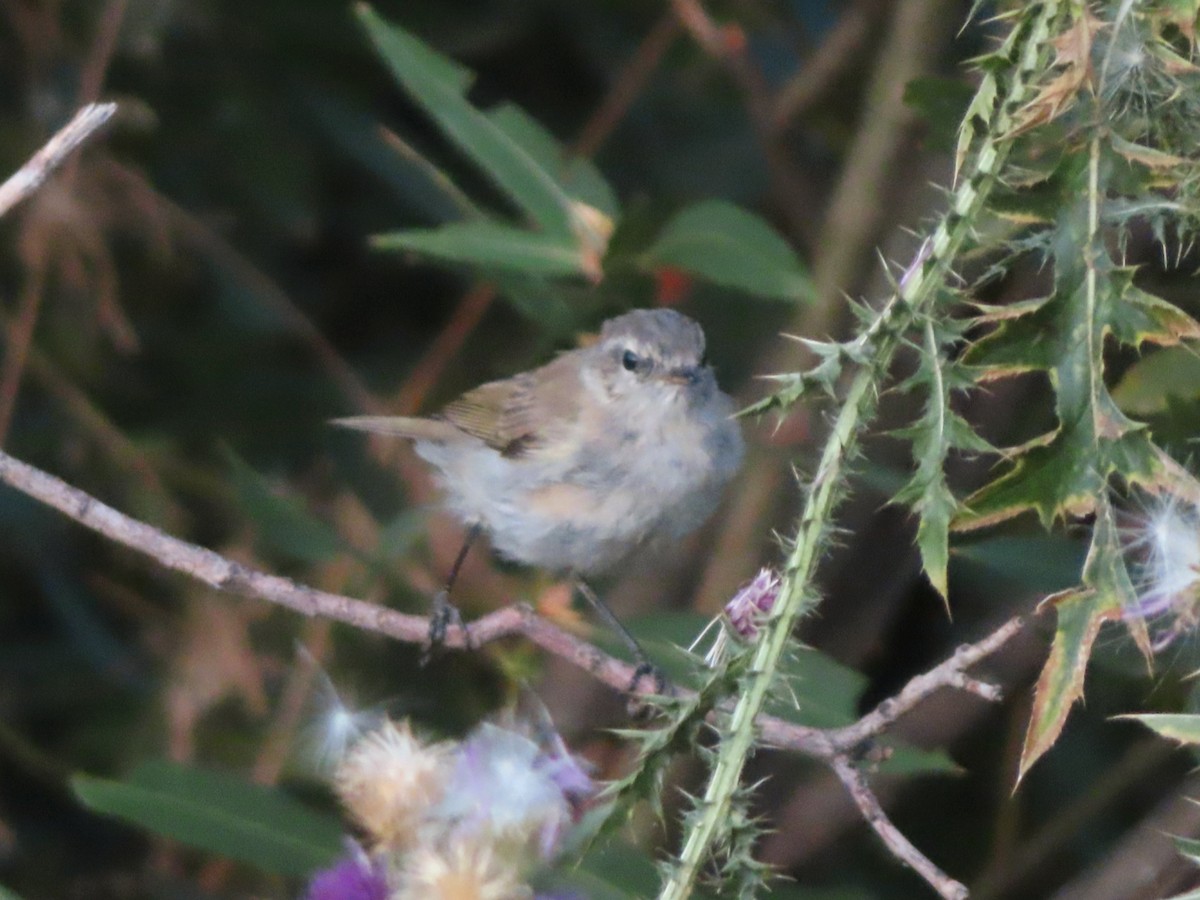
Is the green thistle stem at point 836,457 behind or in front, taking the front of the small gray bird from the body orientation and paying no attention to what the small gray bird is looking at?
in front

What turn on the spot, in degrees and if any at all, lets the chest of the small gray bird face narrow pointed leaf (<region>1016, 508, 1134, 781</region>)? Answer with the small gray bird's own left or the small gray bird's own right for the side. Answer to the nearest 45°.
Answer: approximately 45° to the small gray bird's own left

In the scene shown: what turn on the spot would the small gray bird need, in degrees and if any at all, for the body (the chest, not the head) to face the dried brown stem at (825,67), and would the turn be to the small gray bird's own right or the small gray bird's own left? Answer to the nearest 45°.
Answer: approximately 90° to the small gray bird's own left

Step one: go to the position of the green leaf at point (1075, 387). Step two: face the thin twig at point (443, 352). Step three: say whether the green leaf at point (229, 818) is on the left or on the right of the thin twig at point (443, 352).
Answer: left

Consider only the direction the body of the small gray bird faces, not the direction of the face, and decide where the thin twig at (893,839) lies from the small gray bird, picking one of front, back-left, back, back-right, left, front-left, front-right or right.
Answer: front-left

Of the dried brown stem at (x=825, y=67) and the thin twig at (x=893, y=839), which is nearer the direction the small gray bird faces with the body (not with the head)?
the thin twig

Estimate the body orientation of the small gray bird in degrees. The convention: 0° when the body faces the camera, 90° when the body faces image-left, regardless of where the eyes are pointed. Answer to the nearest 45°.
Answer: approximately 315°

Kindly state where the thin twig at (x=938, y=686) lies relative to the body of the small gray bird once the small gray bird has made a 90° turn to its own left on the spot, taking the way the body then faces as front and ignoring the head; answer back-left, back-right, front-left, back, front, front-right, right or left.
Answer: front-right

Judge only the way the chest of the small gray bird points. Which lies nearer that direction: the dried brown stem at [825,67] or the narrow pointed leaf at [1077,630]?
the narrow pointed leaf

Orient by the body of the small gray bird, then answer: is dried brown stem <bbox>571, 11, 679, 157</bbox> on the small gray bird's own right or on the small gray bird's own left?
on the small gray bird's own left
